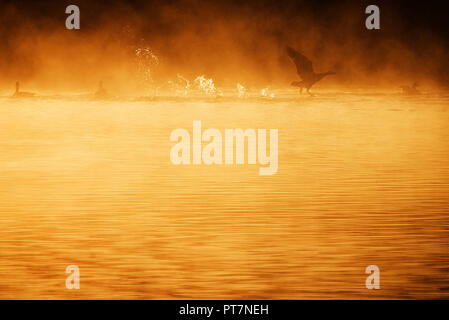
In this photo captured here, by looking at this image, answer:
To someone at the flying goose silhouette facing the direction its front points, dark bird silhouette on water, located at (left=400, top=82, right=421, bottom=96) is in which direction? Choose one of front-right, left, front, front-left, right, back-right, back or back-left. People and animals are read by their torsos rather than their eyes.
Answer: front-left

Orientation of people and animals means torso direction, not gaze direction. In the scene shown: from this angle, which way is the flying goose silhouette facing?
to the viewer's right

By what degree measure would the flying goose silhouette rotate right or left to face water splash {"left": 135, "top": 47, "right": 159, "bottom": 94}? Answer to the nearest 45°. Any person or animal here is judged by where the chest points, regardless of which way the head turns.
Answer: approximately 135° to its left

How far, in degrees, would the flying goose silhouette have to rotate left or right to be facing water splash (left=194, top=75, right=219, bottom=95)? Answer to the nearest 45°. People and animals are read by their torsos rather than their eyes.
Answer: approximately 135° to its left

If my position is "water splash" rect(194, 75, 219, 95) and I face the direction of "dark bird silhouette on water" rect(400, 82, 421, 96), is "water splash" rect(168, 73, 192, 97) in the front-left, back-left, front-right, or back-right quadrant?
back-right
